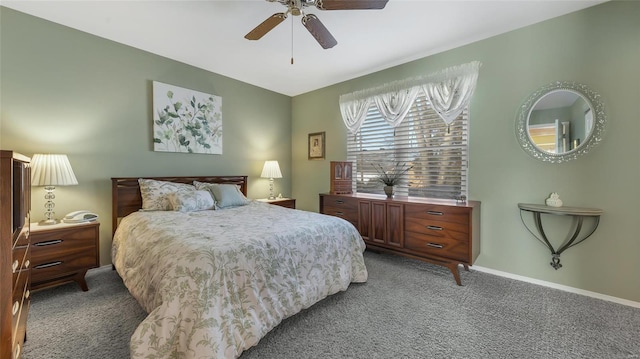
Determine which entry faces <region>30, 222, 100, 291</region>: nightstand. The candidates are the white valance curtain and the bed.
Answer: the white valance curtain

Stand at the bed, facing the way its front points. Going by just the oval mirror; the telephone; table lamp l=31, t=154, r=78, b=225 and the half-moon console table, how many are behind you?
2

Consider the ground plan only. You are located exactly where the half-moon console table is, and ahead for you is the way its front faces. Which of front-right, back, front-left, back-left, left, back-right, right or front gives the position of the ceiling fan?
front-right

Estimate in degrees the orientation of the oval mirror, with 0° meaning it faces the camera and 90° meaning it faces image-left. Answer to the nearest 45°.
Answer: approximately 45°

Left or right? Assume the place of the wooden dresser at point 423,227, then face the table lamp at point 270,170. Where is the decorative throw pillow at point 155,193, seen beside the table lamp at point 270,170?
left

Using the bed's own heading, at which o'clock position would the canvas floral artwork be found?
The canvas floral artwork is roughly at 7 o'clock from the bed.

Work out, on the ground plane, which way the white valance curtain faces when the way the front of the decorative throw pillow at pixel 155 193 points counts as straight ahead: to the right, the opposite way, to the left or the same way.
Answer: to the right

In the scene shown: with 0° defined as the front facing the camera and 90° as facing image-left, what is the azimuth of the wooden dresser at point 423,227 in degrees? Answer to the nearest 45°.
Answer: approximately 45°
